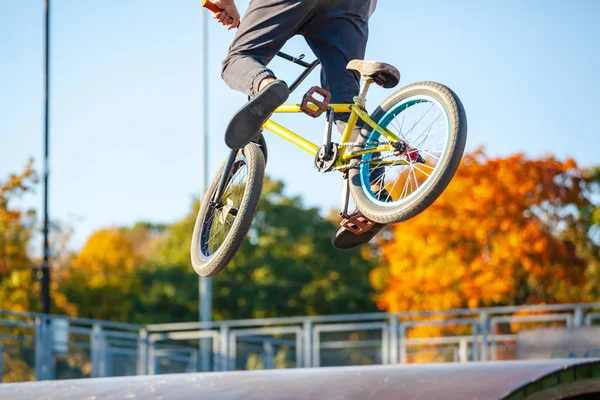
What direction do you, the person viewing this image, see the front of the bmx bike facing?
facing away from the viewer and to the left of the viewer

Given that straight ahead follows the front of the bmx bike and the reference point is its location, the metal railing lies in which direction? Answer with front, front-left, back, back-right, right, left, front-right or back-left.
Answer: front-right
